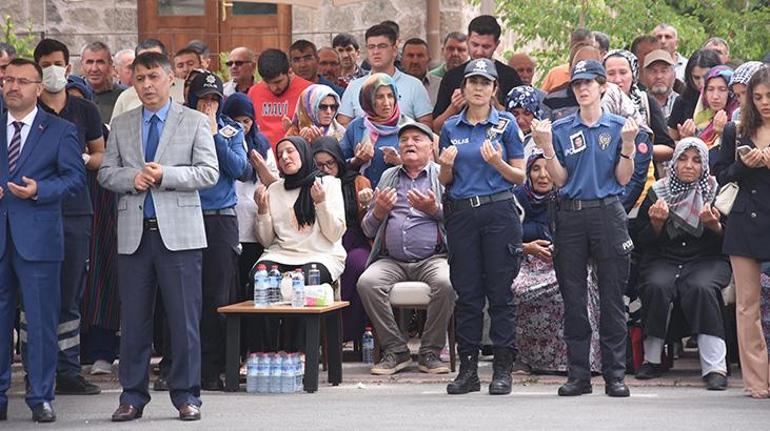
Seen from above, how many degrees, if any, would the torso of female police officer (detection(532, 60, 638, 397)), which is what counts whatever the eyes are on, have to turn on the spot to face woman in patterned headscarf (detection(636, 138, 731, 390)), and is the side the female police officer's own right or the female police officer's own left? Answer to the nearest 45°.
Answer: approximately 135° to the female police officer's own left

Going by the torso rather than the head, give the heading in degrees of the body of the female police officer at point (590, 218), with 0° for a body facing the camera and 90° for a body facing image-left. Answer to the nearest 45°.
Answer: approximately 0°

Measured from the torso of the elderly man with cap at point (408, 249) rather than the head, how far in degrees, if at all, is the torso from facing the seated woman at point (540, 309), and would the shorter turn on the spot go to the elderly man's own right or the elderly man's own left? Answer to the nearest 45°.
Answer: approximately 90° to the elderly man's own left

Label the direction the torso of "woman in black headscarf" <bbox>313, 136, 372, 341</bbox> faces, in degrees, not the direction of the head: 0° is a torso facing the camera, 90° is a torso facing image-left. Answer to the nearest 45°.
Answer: approximately 45°

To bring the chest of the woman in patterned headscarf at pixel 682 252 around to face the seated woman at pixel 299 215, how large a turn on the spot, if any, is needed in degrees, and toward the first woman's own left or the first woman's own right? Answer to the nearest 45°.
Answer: approximately 90° to the first woman's own right
